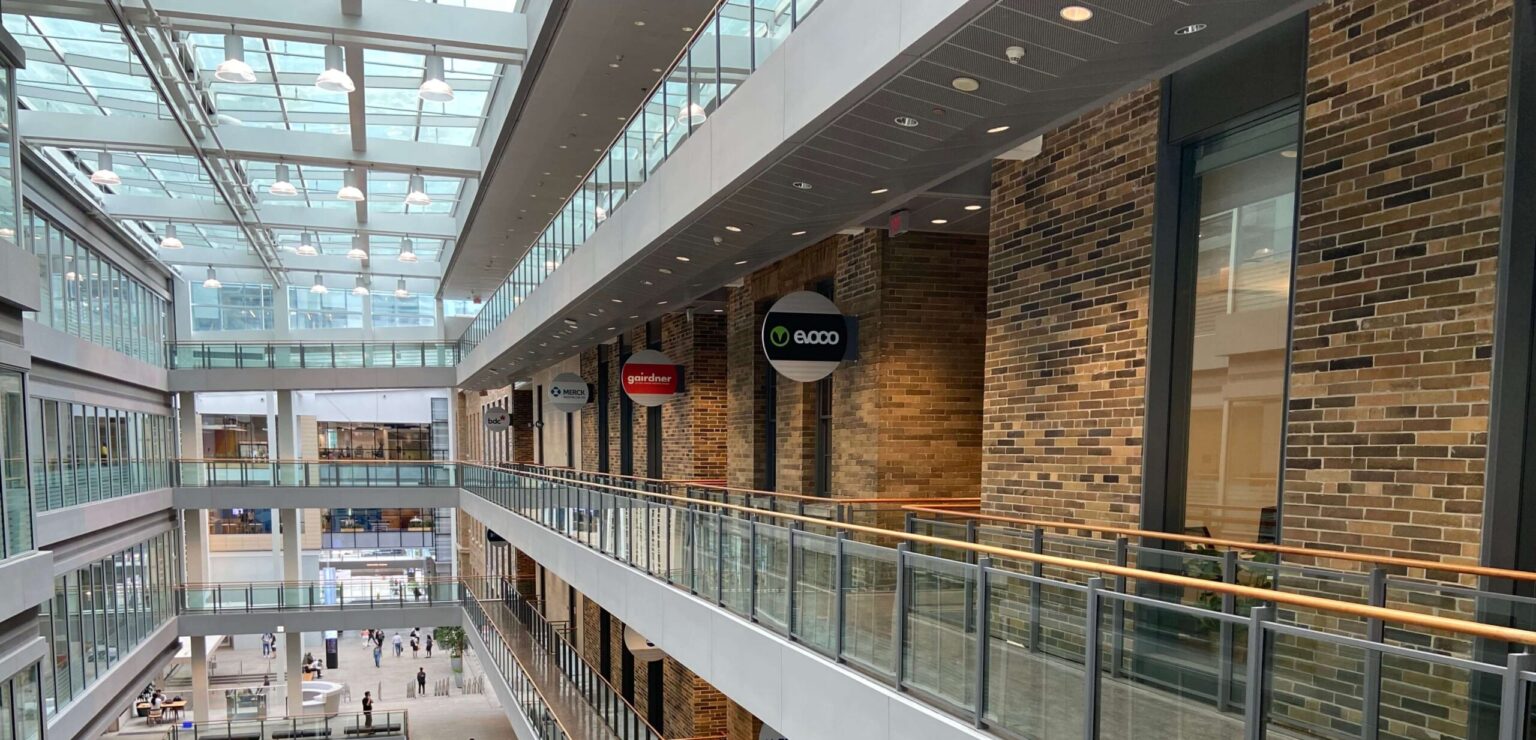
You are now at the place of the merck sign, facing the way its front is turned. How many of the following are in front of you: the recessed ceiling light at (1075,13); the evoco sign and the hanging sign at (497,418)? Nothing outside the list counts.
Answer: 2

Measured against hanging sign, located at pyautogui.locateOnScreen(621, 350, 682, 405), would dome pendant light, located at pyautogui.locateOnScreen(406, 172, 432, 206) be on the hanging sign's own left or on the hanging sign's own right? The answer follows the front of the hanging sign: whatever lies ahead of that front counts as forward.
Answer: on the hanging sign's own right

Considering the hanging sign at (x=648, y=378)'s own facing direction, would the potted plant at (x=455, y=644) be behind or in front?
behind

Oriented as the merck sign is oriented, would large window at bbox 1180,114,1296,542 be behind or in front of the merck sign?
in front

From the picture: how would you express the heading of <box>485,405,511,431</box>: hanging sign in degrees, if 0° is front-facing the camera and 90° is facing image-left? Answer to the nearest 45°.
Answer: approximately 0°

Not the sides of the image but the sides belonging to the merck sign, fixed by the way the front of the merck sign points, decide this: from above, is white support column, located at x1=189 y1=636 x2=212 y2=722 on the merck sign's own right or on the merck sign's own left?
on the merck sign's own right
